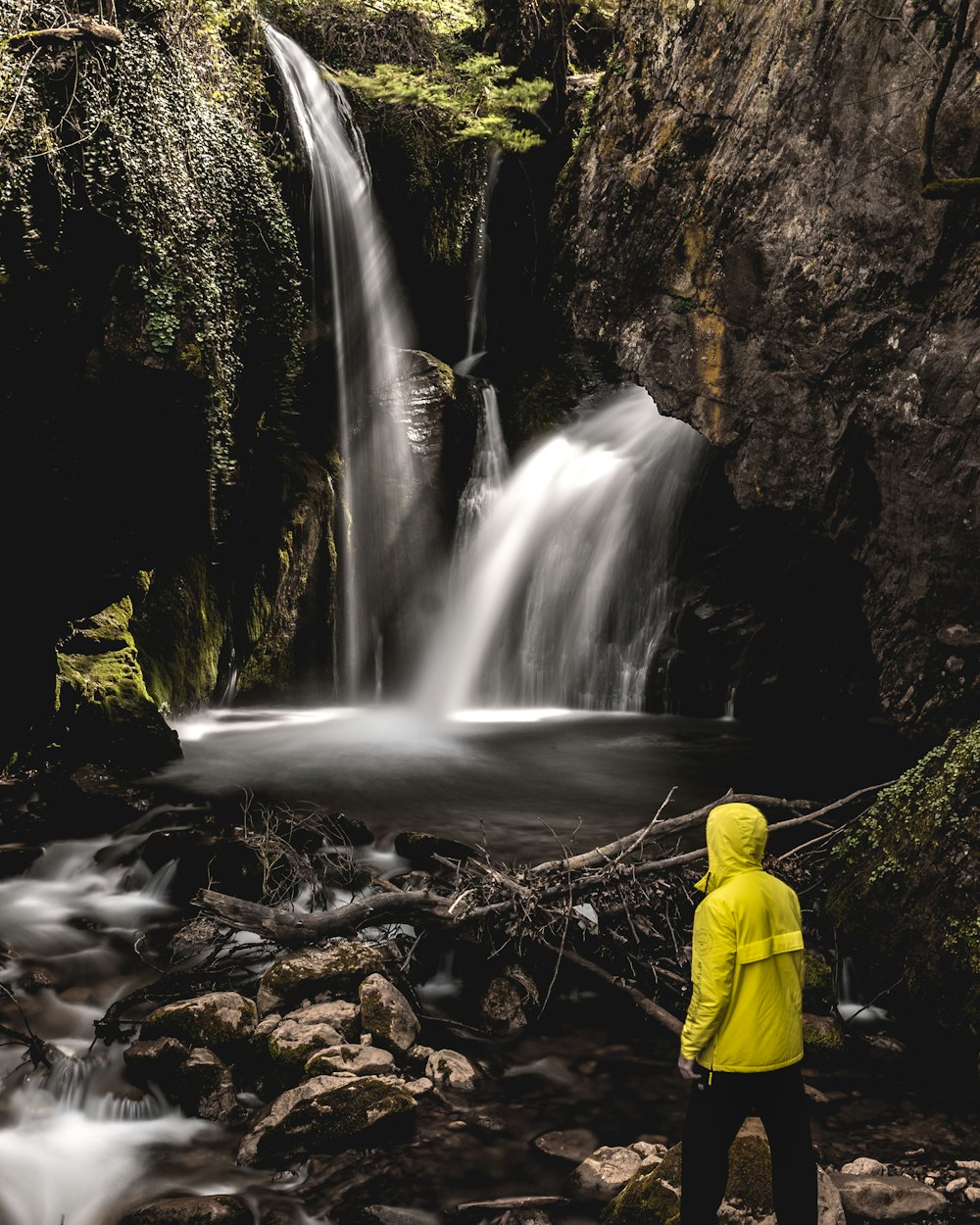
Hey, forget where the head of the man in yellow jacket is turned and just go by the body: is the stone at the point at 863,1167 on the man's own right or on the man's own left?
on the man's own right

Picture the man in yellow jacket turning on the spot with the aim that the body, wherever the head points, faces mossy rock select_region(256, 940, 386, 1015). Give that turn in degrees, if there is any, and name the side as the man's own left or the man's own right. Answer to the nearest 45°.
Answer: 0° — they already face it

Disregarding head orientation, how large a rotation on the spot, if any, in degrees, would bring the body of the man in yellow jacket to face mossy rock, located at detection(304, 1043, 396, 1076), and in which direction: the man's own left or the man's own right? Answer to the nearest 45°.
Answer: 0° — they already face it

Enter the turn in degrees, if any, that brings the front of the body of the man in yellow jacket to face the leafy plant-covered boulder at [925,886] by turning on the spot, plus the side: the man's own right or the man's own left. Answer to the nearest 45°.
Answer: approximately 45° to the man's own right

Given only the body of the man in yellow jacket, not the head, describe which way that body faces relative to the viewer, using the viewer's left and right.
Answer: facing away from the viewer and to the left of the viewer

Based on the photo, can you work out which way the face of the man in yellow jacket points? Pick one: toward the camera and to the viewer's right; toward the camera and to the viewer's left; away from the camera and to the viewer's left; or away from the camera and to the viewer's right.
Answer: away from the camera and to the viewer's left
